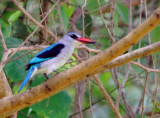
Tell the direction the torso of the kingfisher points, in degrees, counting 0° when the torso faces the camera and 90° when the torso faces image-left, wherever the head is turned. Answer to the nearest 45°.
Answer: approximately 270°

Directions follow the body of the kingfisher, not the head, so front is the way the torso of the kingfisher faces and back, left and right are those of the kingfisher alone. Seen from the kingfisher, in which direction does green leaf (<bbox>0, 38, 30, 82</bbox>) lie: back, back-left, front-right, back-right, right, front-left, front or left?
back-left
